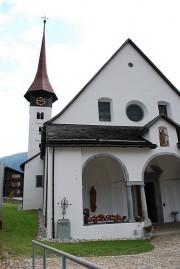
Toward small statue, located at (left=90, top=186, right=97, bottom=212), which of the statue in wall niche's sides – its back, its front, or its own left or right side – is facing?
right

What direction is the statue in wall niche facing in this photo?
toward the camera

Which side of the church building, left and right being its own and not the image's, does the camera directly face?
front
